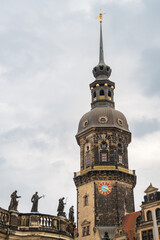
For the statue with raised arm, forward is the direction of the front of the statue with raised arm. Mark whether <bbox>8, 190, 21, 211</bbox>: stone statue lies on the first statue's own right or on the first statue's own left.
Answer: on the first statue's own right

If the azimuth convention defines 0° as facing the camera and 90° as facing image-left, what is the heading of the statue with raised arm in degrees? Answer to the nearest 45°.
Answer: approximately 315°
